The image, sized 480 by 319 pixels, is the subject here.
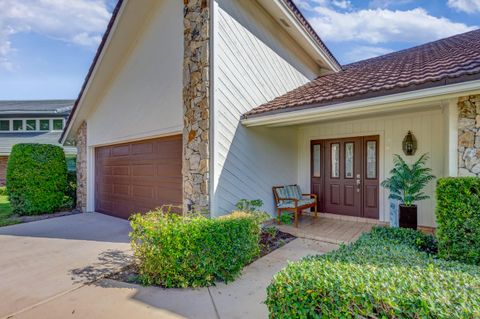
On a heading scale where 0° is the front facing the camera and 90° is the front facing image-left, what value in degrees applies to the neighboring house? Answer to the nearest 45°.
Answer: approximately 0°

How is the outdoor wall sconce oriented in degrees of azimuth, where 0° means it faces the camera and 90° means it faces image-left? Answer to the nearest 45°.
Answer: approximately 0°

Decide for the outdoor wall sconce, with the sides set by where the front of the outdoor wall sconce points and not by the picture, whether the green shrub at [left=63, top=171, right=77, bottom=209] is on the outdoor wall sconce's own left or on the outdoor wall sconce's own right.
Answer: on the outdoor wall sconce's own right

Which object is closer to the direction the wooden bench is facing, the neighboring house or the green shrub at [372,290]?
the green shrub

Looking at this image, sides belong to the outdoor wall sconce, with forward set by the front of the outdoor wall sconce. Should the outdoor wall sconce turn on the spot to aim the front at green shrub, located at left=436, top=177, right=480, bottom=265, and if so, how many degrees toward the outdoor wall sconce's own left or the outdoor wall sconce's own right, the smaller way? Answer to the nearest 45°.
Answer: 0° — it already faces it

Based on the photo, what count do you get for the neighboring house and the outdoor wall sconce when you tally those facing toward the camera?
2
